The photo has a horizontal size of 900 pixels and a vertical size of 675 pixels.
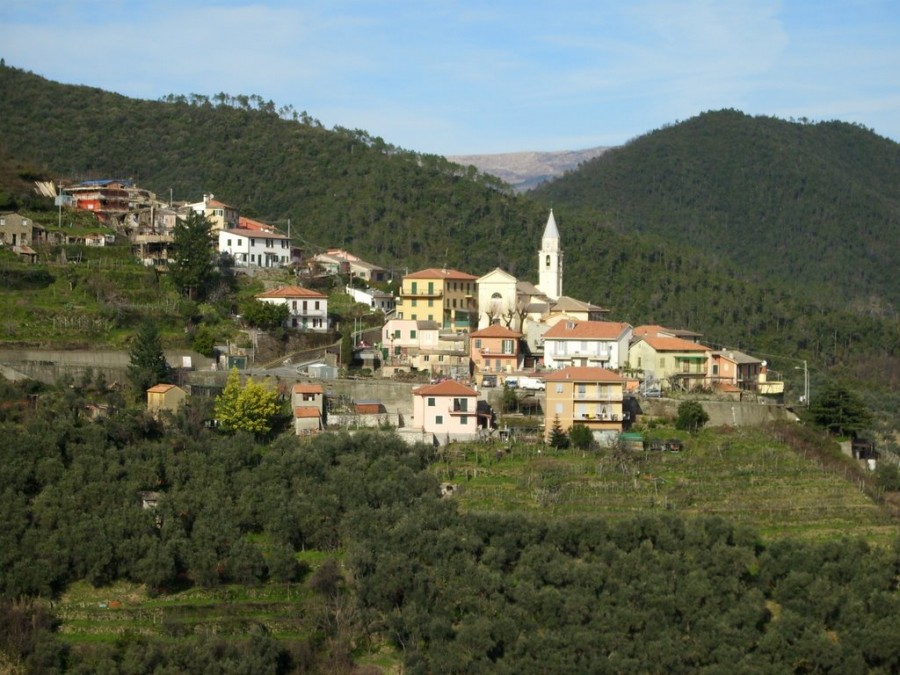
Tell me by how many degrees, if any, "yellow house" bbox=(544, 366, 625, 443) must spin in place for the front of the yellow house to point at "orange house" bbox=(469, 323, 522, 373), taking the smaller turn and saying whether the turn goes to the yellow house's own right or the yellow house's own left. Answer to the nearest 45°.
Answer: approximately 135° to the yellow house's own right

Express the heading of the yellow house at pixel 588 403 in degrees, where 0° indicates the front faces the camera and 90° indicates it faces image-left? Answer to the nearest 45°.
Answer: approximately 0°

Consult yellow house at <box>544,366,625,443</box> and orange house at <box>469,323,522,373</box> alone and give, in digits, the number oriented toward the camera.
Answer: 2

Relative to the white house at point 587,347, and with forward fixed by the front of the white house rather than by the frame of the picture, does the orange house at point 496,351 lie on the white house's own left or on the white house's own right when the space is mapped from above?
on the white house's own right

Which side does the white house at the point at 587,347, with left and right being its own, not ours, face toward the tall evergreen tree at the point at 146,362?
right

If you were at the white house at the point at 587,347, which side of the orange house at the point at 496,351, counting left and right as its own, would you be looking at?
left

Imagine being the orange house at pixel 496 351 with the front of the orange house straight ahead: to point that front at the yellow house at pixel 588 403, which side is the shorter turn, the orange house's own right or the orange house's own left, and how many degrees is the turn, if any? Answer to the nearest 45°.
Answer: approximately 45° to the orange house's own left

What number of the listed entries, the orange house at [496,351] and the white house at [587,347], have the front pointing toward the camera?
2

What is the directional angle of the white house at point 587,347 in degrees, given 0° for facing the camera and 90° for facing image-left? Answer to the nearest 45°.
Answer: approximately 0°

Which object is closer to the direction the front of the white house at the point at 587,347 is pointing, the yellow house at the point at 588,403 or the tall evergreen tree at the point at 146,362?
the yellow house
